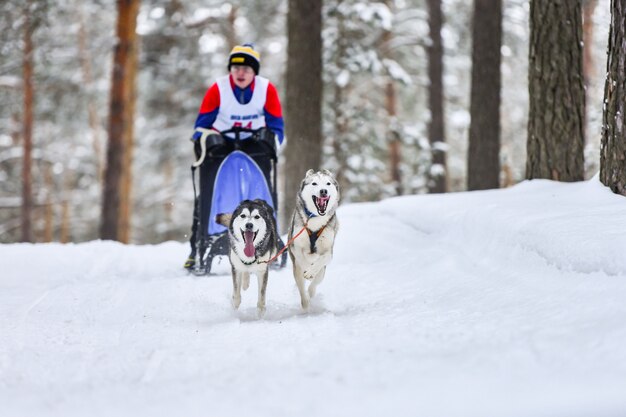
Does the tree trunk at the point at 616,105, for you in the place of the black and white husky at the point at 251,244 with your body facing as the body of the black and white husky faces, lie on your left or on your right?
on your left

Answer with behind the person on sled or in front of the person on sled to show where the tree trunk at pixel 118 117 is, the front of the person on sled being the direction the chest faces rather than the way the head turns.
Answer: behind

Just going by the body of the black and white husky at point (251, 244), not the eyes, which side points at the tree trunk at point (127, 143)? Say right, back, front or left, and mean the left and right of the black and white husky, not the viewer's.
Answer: back

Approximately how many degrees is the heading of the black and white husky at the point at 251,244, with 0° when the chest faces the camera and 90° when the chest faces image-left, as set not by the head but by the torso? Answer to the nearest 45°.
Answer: approximately 0°

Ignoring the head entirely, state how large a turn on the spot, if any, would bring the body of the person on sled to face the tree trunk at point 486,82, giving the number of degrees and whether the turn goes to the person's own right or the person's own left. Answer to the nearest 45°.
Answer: approximately 135° to the person's own left

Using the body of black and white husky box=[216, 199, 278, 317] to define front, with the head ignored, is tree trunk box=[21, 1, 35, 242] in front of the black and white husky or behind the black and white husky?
behind

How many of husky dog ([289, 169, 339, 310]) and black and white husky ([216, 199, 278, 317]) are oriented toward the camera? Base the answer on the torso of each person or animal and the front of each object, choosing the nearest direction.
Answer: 2
